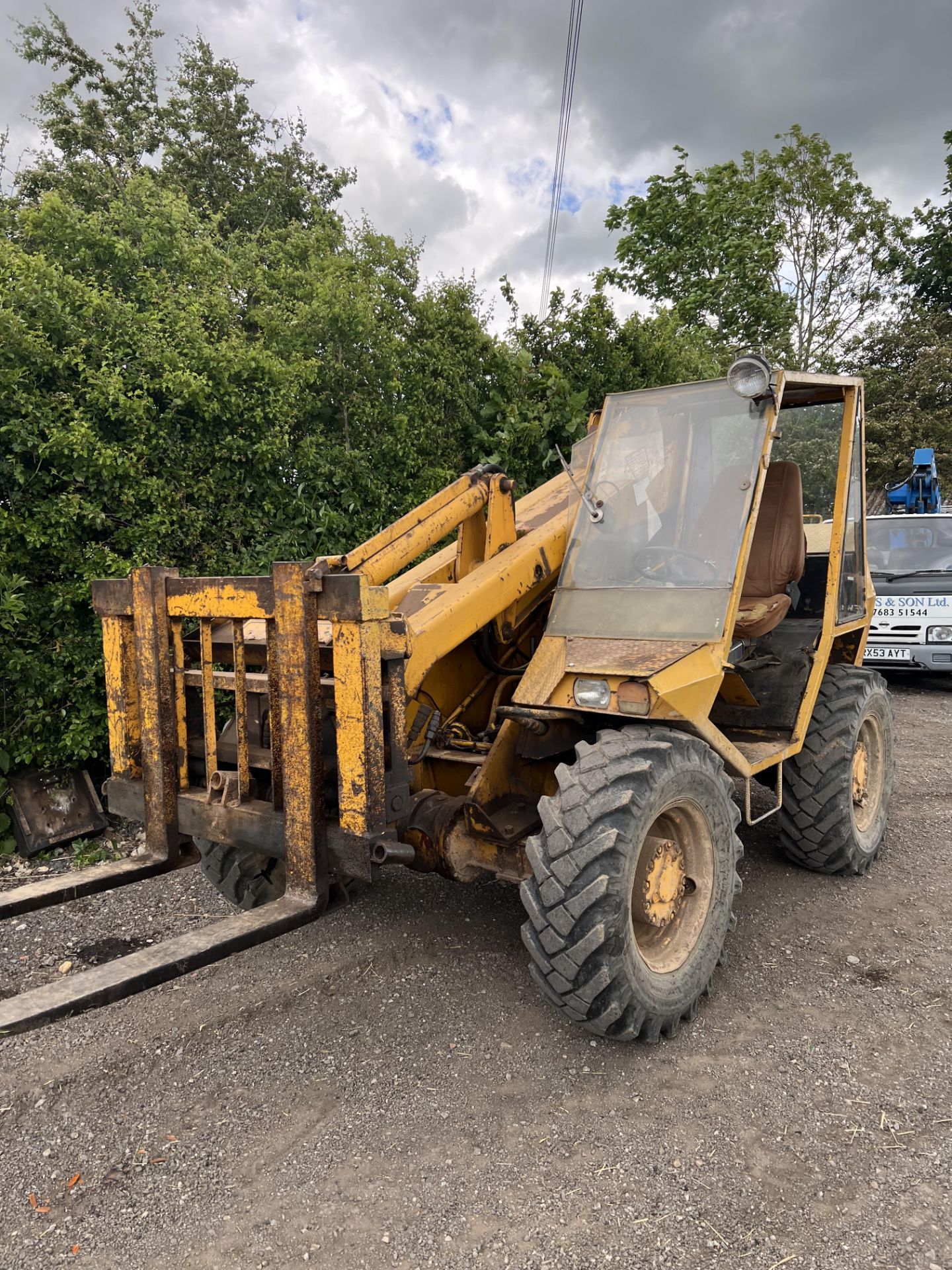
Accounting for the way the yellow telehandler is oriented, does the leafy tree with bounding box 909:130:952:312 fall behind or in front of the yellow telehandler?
behind

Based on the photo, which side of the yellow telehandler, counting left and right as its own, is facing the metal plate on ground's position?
right

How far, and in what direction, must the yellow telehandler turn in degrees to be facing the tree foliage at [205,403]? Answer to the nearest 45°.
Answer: approximately 90° to its right

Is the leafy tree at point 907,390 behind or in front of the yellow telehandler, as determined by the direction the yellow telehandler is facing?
behind

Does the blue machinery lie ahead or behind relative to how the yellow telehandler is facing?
behind
